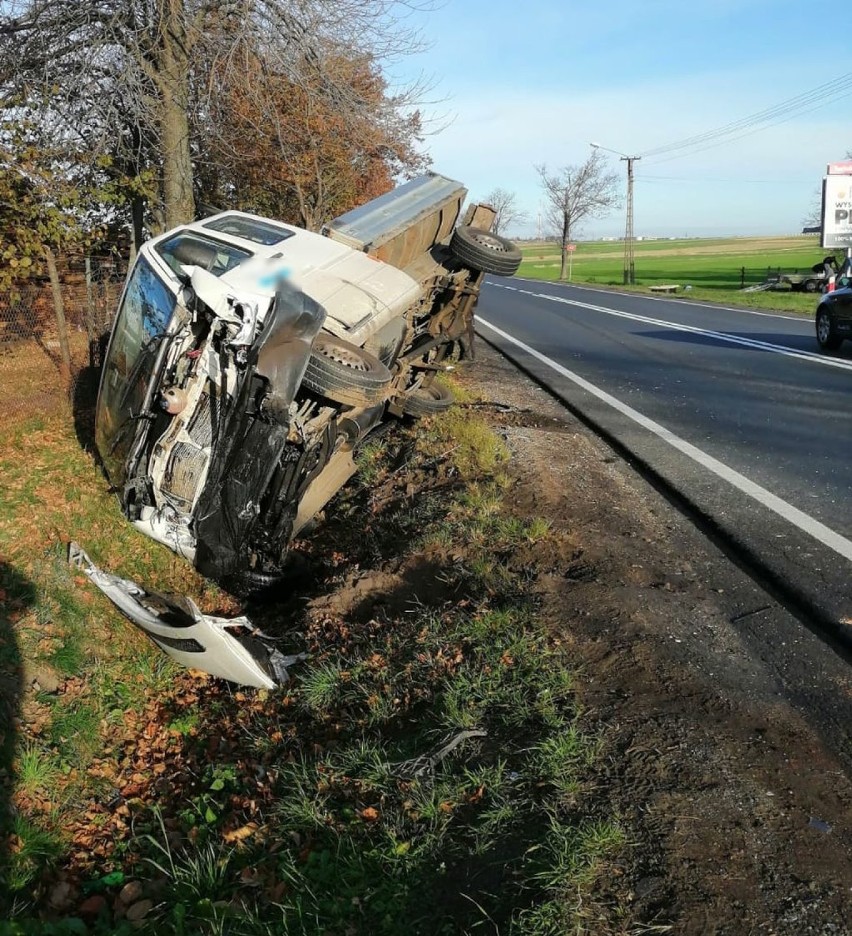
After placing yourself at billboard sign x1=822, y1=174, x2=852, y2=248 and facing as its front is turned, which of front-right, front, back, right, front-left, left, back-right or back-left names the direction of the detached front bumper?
front

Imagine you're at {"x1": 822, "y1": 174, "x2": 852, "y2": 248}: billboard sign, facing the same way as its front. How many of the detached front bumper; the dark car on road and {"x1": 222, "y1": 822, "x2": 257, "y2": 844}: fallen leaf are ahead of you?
3

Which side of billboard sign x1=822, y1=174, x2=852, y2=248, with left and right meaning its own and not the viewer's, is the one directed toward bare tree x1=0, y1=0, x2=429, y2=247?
front

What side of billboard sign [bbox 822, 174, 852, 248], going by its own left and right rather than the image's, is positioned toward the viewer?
front

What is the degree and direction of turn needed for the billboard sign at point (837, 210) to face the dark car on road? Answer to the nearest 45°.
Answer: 0° — it already faces it

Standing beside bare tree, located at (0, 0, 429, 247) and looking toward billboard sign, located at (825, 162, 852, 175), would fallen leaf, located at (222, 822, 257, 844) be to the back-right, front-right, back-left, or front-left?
back-right

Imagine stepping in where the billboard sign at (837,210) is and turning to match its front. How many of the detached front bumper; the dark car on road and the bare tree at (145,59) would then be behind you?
0

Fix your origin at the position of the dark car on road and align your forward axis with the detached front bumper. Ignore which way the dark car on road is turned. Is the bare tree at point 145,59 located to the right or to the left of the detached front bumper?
right

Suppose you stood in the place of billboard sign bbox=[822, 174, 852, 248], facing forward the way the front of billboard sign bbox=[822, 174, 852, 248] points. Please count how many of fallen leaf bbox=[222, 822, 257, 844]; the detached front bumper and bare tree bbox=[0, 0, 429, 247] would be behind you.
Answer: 0

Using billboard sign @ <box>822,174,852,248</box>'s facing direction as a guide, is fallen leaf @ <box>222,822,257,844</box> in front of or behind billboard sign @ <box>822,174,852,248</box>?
in front
